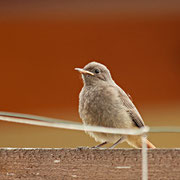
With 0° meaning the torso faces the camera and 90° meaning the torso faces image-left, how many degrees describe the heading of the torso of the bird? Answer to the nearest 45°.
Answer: approximately 45°
